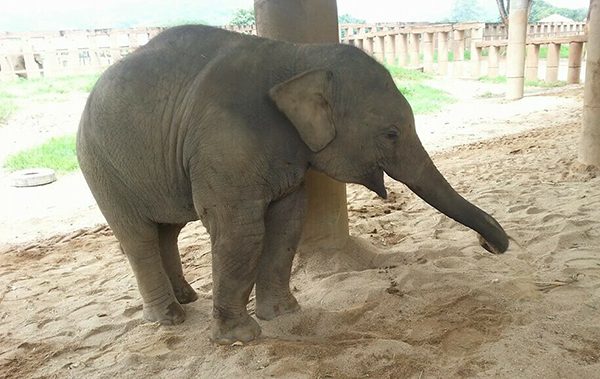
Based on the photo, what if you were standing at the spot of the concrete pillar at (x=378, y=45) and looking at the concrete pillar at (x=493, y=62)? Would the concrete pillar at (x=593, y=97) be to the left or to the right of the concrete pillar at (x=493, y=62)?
right

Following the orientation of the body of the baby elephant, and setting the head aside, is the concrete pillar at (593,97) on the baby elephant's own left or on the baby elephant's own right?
on the baby elephant's own left

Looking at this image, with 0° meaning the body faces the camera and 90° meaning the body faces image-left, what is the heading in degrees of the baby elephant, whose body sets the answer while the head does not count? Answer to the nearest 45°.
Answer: approximately 315°

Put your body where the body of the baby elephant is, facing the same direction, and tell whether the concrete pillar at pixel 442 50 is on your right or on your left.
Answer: on your left

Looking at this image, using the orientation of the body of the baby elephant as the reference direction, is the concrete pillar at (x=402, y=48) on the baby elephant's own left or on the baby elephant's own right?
on the baby elephant's own left

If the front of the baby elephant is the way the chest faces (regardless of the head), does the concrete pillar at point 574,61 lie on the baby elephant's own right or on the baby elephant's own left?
on the baby elephant's own left

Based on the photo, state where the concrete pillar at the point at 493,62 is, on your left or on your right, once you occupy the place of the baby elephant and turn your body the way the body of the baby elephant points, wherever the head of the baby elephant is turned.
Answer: on your left

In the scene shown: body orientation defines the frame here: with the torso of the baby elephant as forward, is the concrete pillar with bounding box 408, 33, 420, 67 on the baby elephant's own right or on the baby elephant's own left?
on the baby elephant's own left

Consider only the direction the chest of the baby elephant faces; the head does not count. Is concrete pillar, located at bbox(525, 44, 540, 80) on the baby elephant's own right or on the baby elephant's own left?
on the baby elephant's own left
